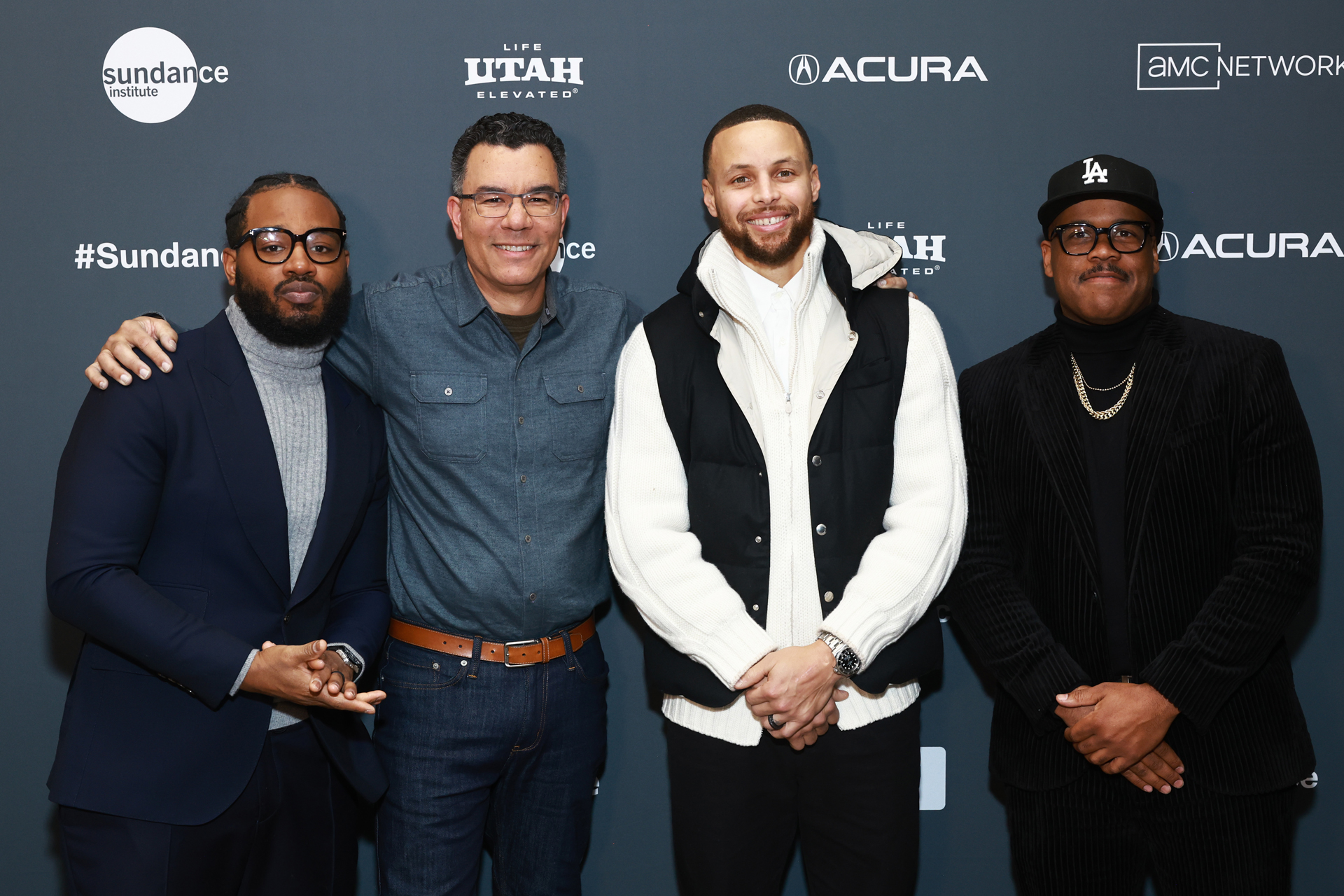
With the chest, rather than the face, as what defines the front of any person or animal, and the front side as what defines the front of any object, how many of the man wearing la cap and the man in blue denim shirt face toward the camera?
2

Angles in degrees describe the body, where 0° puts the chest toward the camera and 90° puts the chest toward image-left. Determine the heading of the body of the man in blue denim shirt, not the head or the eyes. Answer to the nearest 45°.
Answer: approximately 0°

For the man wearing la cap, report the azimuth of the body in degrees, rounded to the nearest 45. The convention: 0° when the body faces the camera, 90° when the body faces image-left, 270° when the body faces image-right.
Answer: approximately 0°

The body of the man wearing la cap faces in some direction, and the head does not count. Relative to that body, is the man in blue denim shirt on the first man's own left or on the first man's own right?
on the first man's own right

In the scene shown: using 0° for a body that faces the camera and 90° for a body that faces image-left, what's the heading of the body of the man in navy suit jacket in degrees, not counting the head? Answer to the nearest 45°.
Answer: approximately 315°
